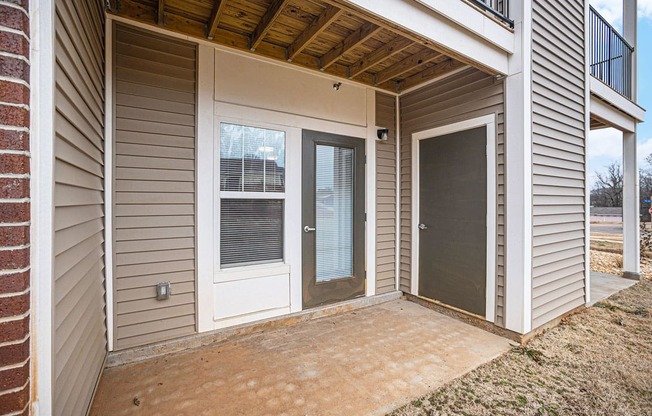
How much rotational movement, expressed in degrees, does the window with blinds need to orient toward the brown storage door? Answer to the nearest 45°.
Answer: approximately 45° to its left

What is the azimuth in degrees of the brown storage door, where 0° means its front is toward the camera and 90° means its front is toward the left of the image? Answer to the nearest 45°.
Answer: approximately 45°

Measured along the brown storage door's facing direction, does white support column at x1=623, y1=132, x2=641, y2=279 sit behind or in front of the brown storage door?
behind

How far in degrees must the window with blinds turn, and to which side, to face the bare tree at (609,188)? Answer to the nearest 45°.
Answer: approximately 90° to its left

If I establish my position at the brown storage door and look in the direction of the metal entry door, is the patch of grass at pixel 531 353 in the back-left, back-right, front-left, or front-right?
back-left

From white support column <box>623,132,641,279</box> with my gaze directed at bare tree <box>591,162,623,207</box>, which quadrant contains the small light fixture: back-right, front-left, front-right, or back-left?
back-left

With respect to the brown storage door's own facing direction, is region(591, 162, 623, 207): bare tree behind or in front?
behind

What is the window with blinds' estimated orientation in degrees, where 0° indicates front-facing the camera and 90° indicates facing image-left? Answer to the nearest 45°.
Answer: approximately 315°

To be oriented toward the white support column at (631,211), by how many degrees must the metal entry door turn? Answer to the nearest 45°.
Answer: approximately 45° to its left

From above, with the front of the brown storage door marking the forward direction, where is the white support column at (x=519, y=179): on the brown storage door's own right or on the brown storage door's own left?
on the brown storage door's own left
